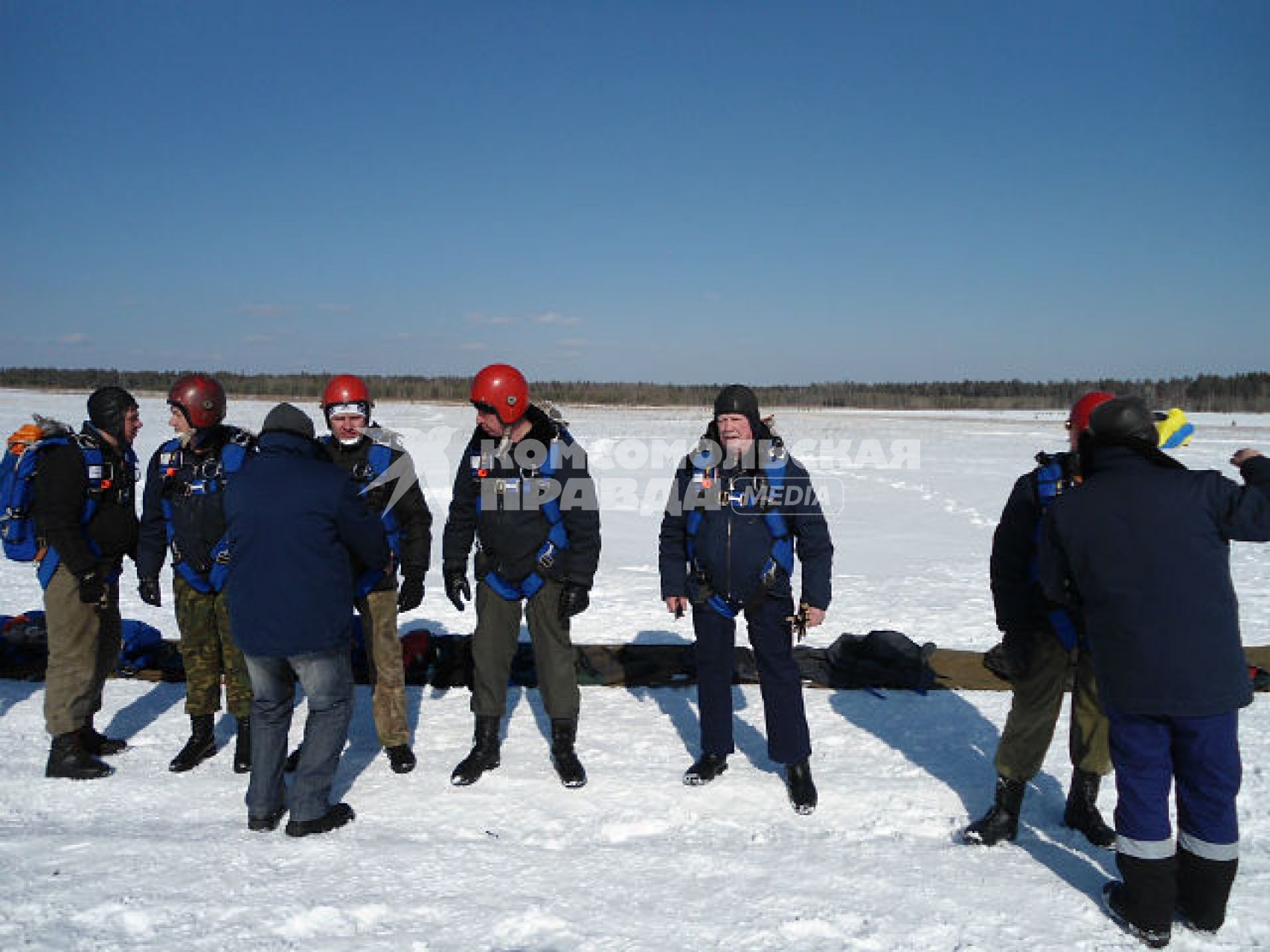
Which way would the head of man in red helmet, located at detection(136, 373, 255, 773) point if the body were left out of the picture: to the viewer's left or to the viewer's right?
to the viewer's left

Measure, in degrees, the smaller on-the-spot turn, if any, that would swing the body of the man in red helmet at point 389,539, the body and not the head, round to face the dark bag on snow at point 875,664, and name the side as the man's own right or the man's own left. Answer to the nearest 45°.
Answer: approximately 90° to the man's own left

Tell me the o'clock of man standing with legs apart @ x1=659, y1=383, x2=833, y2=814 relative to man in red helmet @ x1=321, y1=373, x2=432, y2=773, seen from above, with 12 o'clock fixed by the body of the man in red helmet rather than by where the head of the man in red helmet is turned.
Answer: The man standing with legs apart is roughly at 10 o'clock from the man in red helmet.

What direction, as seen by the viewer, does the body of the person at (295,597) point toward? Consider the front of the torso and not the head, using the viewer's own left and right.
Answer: facing away from the viewer and to the right of the viewer

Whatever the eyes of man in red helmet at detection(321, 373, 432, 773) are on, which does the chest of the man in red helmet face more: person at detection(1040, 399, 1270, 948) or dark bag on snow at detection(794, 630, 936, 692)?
the person

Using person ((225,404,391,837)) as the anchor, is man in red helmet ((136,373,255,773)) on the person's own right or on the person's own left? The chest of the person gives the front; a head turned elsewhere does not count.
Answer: on the person's own left

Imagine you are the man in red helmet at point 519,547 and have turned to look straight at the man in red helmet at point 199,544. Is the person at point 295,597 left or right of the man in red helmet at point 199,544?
left
